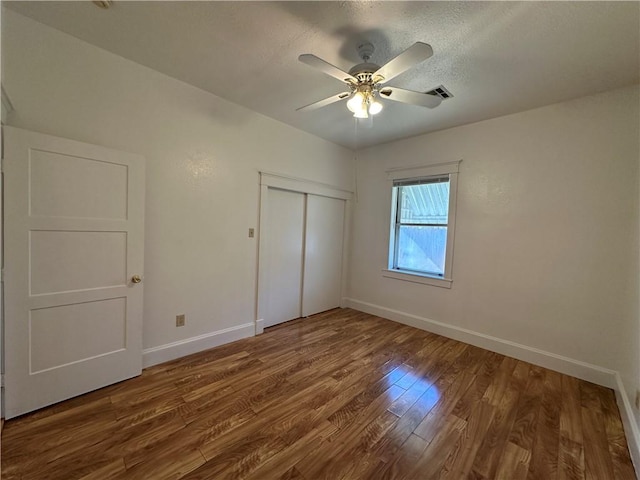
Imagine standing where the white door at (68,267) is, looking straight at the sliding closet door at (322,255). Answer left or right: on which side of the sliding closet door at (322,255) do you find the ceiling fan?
right

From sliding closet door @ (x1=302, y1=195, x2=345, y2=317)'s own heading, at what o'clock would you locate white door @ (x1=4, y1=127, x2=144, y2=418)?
The white door is roughly at 3 o'clock from the sliding closet door.

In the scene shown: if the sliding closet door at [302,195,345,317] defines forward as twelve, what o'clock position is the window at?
The window is roughly at 11 o'clock from the sliding closet door.

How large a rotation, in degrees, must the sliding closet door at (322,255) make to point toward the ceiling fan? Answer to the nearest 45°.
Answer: approximately 45° to its right

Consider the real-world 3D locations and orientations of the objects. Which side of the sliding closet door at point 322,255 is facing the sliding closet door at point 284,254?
right

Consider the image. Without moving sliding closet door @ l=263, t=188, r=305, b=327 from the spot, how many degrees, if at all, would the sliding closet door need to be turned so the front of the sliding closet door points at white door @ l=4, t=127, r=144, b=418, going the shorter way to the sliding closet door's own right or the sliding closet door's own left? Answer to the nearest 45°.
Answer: approximately 90° to the sliding closet door's own right

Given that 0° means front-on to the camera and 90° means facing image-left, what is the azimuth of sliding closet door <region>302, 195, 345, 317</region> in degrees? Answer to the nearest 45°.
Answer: approximately 315°

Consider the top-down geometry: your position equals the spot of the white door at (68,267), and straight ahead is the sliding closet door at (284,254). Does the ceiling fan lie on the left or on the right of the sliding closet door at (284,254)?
right

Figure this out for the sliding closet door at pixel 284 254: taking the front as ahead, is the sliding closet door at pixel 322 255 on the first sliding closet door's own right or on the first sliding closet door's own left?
on the first sliding closet door's own left

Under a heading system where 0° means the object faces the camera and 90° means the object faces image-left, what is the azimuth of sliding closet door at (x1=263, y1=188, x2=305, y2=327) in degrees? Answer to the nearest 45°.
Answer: approximately 315°

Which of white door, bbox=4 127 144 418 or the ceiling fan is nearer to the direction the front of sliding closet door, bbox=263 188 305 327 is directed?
the ceiling fan
